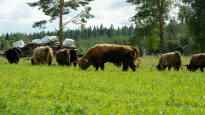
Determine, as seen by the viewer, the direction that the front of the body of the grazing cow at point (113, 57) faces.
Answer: to the viewer's left

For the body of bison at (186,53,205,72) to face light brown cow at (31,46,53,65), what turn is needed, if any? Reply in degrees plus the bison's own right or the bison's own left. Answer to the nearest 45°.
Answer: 0° — it already faces it

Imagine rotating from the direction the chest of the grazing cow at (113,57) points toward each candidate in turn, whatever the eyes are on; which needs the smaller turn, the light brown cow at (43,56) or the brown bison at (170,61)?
the light brown cow

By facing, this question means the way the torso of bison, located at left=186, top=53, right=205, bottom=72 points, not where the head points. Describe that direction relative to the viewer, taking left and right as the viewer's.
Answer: facing to the left of the viewer

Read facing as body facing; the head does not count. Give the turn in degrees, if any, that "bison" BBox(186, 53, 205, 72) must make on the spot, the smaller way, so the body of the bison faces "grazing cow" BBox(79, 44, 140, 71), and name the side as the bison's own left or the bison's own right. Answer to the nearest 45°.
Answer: approximately 45° to the bison's own left

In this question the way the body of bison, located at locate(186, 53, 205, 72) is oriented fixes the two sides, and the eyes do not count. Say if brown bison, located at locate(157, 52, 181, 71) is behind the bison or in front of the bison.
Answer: in front
